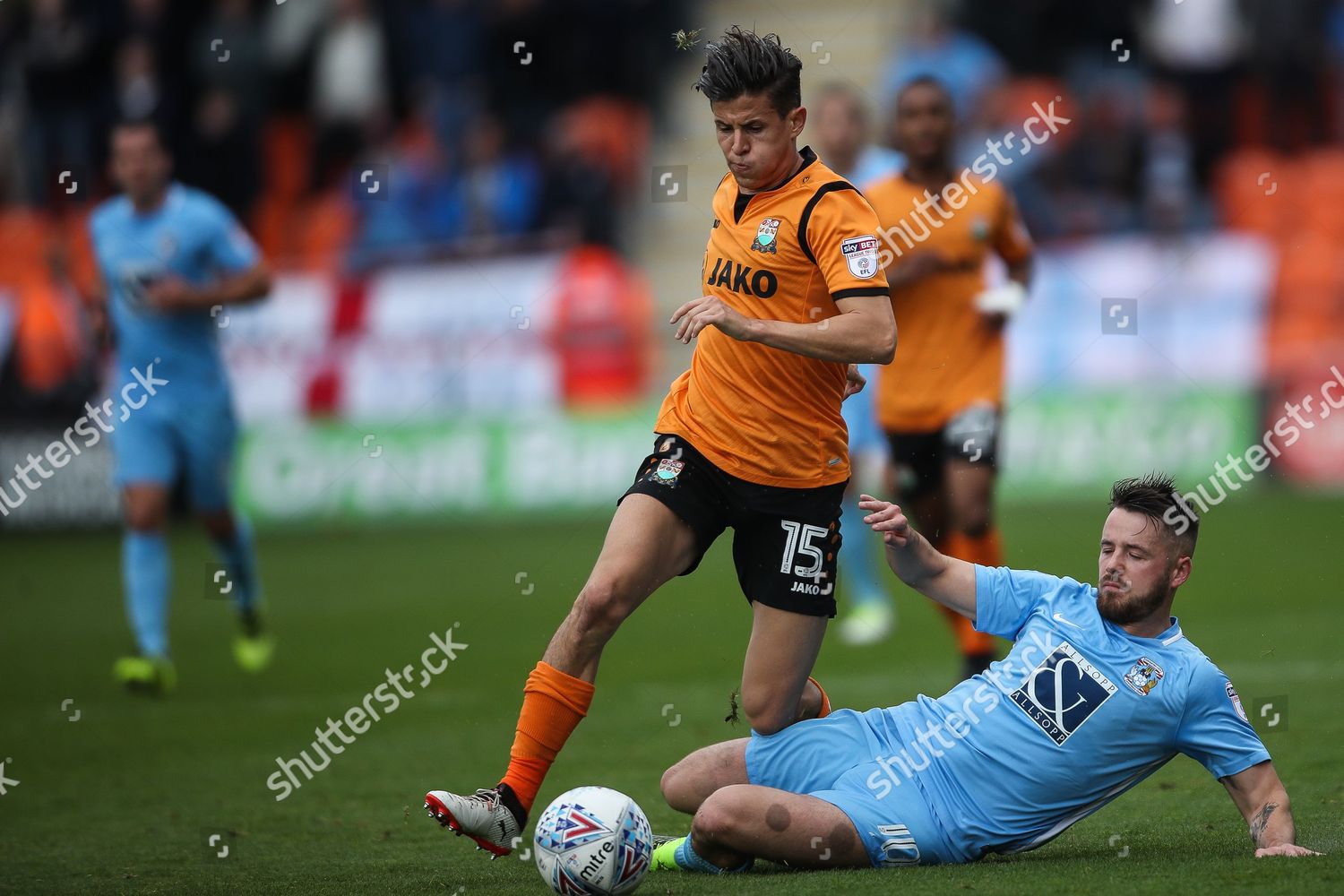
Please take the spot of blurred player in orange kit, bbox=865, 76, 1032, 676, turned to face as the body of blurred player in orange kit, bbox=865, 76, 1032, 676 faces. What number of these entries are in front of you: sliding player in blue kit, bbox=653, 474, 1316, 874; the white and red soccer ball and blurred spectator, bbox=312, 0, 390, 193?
2

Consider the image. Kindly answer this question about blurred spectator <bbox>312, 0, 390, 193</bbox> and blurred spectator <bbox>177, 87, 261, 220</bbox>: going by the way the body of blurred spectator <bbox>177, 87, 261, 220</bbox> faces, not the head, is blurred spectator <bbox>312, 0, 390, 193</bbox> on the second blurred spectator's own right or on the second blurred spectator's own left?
on the second blurred spectator's own left

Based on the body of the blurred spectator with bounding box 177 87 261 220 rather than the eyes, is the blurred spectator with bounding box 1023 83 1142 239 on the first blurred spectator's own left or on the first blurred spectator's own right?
on the first blurred spectator's own left

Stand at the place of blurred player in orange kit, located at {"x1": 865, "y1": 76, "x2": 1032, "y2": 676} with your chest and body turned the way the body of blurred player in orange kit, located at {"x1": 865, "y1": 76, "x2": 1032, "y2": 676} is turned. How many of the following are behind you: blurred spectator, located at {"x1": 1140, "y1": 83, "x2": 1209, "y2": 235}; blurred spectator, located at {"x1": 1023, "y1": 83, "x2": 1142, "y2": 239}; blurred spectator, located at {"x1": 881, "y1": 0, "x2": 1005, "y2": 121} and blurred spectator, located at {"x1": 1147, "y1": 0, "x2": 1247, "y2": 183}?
4

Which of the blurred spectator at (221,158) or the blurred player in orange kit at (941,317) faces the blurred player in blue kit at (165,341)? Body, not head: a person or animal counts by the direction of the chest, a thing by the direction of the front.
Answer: the blurred spectator

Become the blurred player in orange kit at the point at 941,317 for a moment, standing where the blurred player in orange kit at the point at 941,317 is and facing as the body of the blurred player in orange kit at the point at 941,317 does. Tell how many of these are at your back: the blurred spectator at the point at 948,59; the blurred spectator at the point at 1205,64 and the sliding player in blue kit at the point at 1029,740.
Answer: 2

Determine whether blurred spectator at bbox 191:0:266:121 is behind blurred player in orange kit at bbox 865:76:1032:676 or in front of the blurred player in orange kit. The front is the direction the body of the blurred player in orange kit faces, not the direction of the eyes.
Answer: behind

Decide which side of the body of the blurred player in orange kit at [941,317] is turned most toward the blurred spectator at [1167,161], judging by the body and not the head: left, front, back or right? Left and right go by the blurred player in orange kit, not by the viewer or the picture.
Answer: back

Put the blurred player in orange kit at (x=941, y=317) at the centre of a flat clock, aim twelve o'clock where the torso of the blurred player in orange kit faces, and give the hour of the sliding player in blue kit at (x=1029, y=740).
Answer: The sliding player in blue kit is roughly at 12 o'clock from the blurred player in orange kit.

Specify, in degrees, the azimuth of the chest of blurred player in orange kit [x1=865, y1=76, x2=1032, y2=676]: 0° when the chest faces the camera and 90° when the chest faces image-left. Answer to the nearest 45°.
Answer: approximately 0°

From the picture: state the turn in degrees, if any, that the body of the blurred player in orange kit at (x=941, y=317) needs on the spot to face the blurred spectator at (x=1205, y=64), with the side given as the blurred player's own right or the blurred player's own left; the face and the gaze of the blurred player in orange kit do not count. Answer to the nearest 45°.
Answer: approximately 180°

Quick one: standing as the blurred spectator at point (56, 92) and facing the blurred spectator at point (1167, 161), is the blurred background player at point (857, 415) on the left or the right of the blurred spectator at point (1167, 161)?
right

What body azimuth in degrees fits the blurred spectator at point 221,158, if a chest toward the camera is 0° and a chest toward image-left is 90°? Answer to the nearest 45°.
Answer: approximately 0°

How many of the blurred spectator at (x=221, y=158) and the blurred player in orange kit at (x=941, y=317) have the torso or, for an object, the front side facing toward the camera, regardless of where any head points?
2
